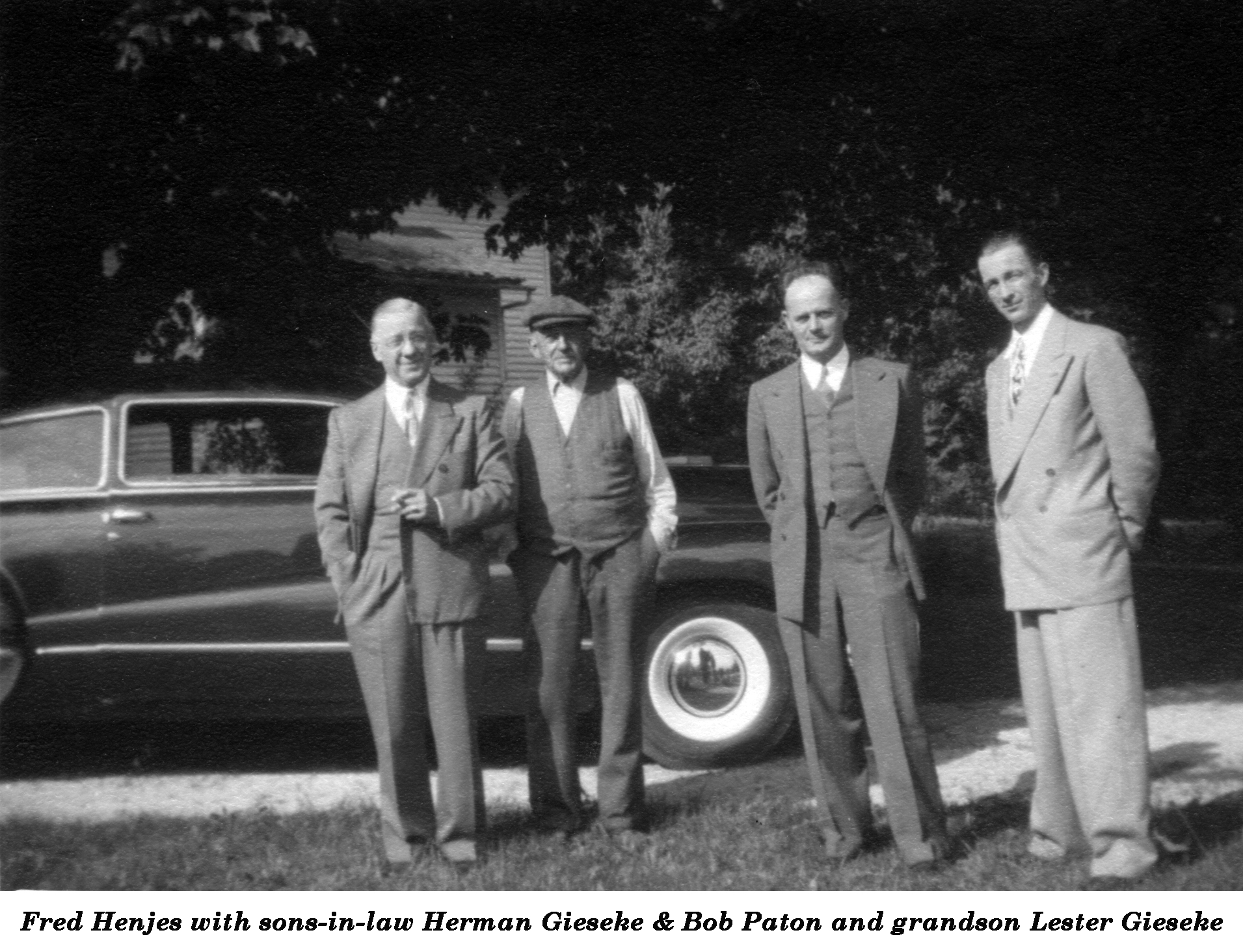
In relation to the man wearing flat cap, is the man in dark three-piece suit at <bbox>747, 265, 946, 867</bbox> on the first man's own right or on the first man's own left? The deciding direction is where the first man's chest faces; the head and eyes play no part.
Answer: on the first man's own left

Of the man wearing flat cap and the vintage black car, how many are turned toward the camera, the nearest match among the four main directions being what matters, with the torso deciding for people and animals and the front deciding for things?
1

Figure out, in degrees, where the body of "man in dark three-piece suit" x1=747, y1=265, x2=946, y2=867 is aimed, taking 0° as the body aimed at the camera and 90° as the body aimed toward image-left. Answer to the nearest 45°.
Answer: approximately 0°

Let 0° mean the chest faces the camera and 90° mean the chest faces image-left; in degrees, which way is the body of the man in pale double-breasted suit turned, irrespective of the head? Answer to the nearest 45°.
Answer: approximately 45°

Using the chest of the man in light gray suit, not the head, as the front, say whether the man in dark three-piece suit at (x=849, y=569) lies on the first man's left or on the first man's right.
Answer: on the first man's left

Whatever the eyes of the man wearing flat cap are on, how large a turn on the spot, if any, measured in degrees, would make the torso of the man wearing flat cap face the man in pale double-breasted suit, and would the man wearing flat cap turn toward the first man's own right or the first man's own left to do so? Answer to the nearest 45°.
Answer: approximately 45° to the first man's own left

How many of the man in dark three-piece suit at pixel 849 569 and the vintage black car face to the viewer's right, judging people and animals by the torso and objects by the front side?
1

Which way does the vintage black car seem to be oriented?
to the viewer's right
